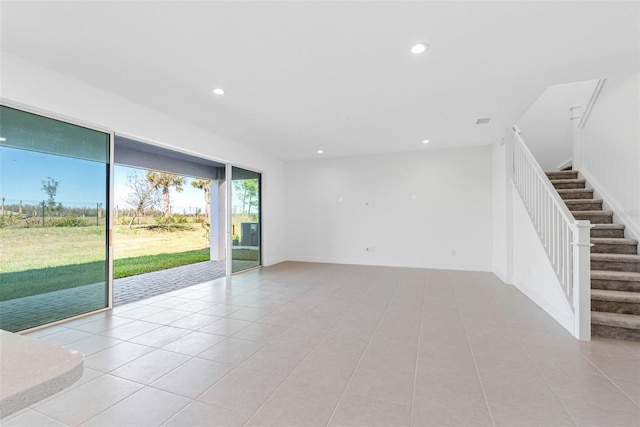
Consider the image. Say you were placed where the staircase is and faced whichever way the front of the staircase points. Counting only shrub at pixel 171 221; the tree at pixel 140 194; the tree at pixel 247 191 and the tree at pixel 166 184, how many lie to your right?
4

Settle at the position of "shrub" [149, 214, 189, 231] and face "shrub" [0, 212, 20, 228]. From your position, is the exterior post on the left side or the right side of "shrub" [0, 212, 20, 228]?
left

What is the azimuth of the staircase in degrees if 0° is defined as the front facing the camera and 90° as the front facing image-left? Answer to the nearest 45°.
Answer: approximately 0°

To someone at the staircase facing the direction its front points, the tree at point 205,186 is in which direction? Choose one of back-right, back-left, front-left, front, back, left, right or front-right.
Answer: right

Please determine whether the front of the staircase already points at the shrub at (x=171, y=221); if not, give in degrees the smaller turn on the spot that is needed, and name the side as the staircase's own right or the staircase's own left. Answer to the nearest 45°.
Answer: approximately 90° to the staircase's own right

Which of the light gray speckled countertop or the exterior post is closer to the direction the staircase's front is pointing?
the light gray speckled countertop

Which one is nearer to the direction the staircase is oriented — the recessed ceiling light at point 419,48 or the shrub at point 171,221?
the recessed ceiling light

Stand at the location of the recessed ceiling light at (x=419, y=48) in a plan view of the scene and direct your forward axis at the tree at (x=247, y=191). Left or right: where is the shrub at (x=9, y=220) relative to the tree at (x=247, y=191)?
left

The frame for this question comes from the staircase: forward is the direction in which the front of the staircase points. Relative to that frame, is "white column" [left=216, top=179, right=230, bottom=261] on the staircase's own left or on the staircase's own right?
on the staircase's own right

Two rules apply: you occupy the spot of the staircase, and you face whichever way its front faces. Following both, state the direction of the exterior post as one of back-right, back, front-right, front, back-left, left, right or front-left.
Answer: right

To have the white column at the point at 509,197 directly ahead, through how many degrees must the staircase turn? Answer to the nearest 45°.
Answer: approximately 135° to its right

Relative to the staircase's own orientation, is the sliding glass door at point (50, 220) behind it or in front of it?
in front
